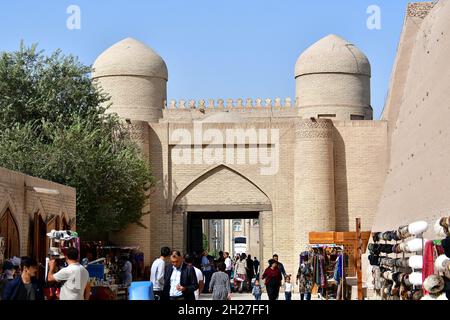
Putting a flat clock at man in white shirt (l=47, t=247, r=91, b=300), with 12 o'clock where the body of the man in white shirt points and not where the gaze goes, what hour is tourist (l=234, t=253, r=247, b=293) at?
The tourist is roughly at 2 o'clock from the man in white shirt.

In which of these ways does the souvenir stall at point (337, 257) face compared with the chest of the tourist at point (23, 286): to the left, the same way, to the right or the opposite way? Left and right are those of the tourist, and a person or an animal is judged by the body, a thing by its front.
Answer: to the right

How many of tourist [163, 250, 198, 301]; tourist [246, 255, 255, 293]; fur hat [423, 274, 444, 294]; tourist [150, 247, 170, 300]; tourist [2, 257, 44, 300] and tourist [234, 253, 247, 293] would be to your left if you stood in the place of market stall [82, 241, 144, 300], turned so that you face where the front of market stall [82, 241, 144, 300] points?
2

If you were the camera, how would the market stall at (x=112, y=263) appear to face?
facing the viewer and to the right of the viewer

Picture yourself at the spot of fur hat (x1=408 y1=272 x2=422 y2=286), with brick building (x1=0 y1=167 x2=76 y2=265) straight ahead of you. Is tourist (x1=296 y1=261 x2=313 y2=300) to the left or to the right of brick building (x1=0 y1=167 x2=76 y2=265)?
right

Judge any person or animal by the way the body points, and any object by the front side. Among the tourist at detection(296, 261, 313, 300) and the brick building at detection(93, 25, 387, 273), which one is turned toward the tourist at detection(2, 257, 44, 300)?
the brick building

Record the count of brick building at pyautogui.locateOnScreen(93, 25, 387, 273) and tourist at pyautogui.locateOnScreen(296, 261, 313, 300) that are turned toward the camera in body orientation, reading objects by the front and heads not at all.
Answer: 1

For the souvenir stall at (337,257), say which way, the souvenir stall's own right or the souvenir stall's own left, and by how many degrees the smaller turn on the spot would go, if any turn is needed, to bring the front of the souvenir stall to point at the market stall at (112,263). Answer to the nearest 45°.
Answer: approximately 45° to the souvenir stall's own right

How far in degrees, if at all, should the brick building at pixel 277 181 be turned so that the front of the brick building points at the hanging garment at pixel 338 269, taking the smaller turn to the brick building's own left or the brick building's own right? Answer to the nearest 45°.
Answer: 0° — it already faces it

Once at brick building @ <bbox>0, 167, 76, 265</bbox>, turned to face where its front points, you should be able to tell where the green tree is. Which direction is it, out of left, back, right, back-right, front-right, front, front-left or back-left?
back-left

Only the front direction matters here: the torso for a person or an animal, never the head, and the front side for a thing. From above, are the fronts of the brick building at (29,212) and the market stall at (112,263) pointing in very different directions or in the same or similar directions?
same or similar directions
